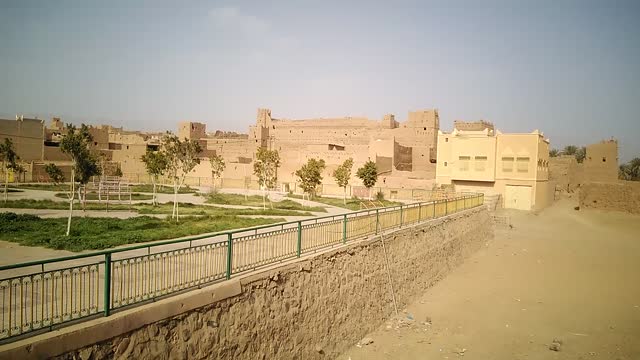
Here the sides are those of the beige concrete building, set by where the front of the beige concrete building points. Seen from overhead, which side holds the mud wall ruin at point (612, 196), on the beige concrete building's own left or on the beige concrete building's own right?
on the beige concrete building's own left

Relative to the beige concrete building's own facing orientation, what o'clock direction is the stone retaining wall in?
The stone retaining wall is roughly at 12 o'clock from the beige concrete building.

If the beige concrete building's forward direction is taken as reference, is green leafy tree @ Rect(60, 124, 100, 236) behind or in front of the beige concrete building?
in front

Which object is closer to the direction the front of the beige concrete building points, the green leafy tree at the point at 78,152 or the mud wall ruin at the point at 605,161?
the green leafy tree

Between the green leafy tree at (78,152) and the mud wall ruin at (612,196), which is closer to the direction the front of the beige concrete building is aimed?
the green leafy tree

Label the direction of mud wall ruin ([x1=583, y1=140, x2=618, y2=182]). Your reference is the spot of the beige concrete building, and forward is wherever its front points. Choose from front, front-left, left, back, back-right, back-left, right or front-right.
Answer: back-left

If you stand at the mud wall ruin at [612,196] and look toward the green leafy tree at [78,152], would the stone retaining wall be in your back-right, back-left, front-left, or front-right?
front-left

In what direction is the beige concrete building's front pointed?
toward the camera

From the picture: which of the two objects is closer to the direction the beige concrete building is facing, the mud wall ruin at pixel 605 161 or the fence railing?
the fence railing

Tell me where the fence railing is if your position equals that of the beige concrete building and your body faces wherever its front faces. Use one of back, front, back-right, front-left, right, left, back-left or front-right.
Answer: front
